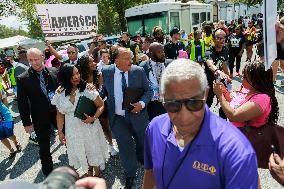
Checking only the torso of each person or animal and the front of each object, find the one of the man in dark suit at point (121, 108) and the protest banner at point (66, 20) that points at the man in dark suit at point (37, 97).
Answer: the protest banner

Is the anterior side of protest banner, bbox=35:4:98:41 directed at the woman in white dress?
yes

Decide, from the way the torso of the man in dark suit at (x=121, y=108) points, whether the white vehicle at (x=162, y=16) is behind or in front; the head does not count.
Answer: behind

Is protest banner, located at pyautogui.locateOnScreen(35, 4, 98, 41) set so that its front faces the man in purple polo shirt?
yes

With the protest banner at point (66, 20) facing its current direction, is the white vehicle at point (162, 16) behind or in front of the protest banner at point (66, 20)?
behind

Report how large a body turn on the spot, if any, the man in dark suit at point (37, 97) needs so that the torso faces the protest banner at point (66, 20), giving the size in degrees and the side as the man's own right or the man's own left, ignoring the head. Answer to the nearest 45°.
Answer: approximately 135° to the man's own left

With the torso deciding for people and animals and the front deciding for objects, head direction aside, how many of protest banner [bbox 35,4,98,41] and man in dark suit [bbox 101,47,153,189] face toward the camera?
2

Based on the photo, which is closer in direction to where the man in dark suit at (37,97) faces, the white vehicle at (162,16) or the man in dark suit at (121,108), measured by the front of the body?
the man in dark suit

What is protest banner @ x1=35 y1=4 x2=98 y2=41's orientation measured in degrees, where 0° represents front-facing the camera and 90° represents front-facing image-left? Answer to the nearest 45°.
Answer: approximately 0°
